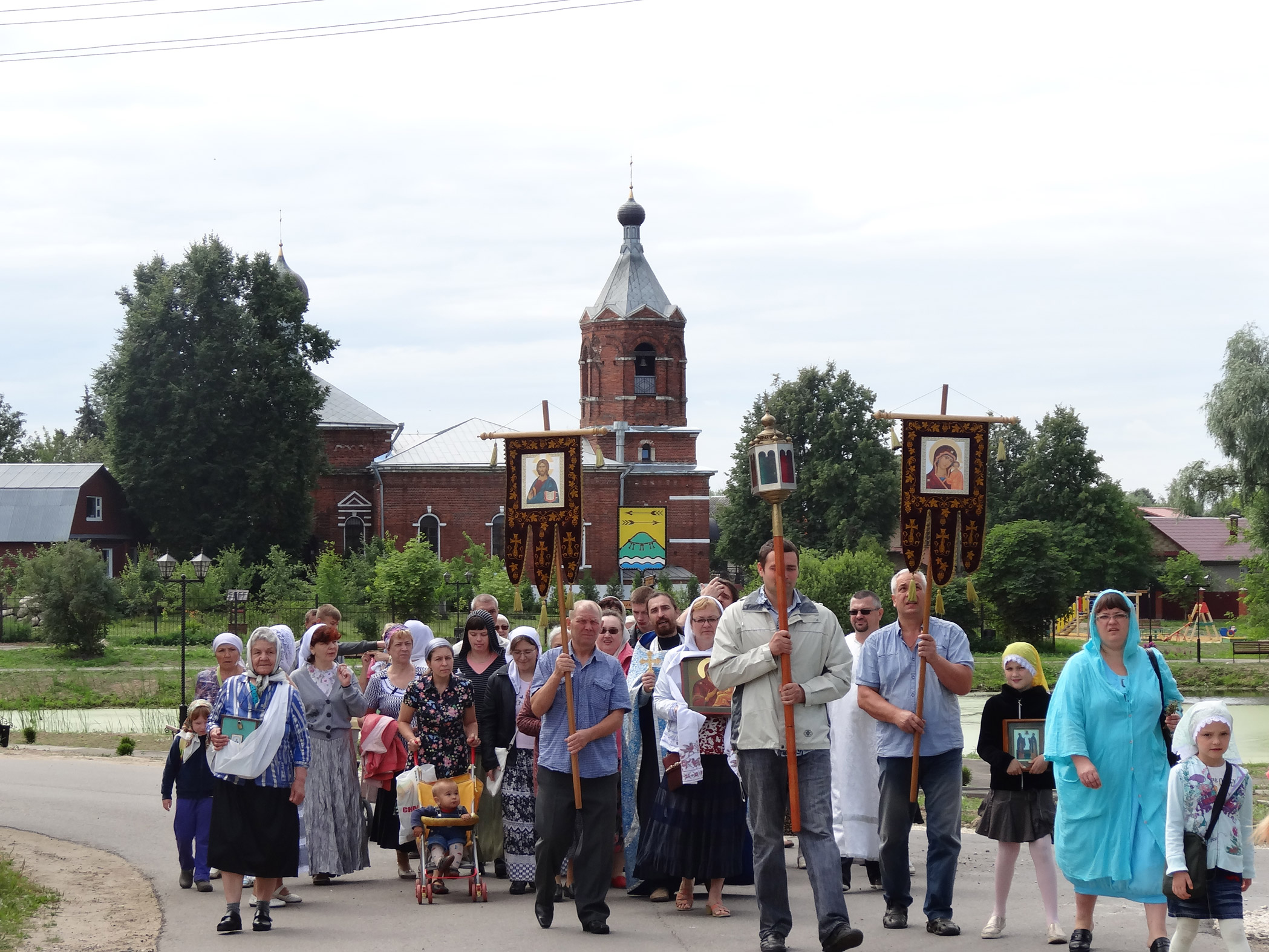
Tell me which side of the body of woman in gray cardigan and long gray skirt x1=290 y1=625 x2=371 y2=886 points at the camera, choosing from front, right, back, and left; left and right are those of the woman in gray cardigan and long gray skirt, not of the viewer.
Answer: front

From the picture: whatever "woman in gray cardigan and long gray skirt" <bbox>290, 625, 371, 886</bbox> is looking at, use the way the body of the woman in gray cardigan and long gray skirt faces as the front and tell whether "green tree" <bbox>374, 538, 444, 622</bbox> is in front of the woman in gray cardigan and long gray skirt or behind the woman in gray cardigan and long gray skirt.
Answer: behind

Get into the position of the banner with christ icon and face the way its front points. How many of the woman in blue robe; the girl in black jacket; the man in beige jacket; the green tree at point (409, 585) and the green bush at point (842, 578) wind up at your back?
2

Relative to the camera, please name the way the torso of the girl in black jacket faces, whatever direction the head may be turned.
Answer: toward the camera

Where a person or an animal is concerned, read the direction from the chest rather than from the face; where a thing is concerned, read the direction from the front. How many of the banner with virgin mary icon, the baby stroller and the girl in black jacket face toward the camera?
3

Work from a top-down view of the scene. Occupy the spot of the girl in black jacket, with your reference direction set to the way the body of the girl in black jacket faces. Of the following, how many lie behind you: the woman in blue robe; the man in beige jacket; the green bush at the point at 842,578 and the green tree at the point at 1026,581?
2

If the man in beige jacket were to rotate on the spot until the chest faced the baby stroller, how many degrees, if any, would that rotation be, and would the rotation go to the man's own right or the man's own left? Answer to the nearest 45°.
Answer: approximately 135° to the man's own right

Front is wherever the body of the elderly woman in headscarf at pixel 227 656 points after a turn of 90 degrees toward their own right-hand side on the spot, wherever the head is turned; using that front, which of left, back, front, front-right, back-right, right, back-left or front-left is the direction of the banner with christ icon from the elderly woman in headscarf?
back

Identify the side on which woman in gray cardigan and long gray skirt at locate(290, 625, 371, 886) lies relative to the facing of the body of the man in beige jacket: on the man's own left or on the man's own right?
on the man's own right

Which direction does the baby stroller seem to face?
toward the camera

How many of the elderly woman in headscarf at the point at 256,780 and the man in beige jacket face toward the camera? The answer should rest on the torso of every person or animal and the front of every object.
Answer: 2

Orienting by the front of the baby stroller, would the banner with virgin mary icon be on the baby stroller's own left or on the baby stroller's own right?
on the baby stroller's own left
